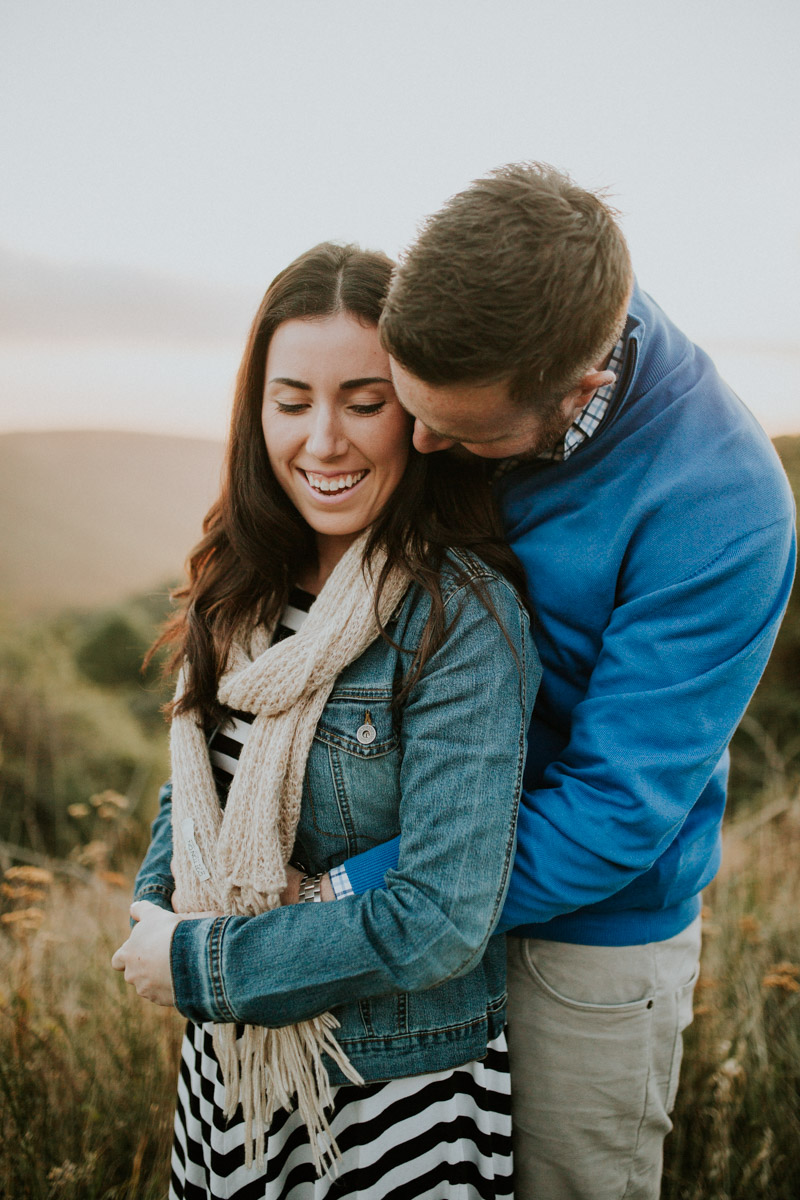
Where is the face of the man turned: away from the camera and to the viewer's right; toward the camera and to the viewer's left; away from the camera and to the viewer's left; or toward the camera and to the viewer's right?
toward the camera and to the viewer's left

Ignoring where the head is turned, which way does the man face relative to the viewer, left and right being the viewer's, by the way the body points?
facing the viewer and to the left of the viewer

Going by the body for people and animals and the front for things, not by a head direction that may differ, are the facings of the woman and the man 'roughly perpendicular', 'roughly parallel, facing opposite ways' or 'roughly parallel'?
roughly parallel

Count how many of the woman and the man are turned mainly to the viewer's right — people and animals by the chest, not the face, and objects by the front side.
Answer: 0

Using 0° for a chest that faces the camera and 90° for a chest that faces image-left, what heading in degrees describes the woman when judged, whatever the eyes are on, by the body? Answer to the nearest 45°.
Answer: approximately 45°

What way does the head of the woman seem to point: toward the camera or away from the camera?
toward the camera
